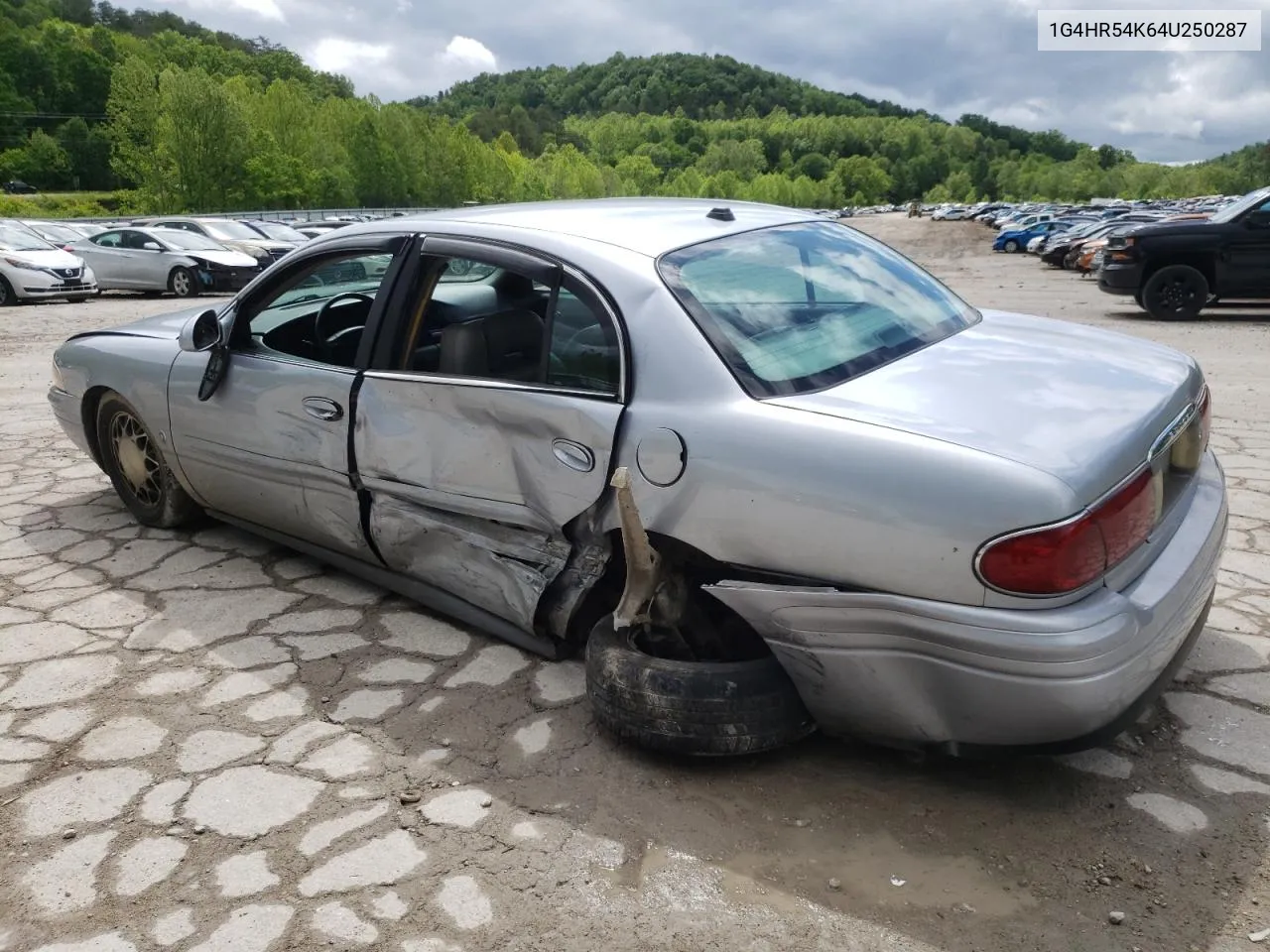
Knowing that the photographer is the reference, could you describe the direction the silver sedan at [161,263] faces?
facing the viewer and to the right of the viewer

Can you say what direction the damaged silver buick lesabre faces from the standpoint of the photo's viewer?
facing away from the viewer and to the left of the viewer

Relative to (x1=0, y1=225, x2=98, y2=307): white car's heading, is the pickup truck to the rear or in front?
in front

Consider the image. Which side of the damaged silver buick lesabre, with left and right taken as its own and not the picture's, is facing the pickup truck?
right

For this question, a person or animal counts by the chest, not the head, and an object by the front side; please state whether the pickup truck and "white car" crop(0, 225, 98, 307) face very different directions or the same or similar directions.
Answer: very different directions

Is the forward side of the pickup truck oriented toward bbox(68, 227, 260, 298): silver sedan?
yes

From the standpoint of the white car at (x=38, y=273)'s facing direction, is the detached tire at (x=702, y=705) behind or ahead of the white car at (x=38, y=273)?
ahead

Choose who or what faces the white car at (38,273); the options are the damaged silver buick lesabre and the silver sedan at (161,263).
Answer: the damaged silver buick lesabre

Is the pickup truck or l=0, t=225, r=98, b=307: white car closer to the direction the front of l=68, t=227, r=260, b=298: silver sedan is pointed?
the pickup truck

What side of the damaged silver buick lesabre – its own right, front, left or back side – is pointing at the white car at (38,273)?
front

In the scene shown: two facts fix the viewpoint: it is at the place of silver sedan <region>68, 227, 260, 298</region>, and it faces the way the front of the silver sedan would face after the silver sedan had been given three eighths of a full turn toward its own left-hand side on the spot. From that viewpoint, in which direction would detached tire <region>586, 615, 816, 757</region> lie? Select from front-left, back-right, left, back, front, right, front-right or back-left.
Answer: back

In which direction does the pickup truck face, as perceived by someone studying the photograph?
facing to the left of the viewer

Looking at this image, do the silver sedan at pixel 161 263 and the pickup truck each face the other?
yes

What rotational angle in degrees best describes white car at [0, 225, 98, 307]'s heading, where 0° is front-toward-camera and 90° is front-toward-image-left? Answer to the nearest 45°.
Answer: approximately 315°

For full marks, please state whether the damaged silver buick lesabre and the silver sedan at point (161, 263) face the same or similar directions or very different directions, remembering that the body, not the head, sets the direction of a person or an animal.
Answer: very different directions
